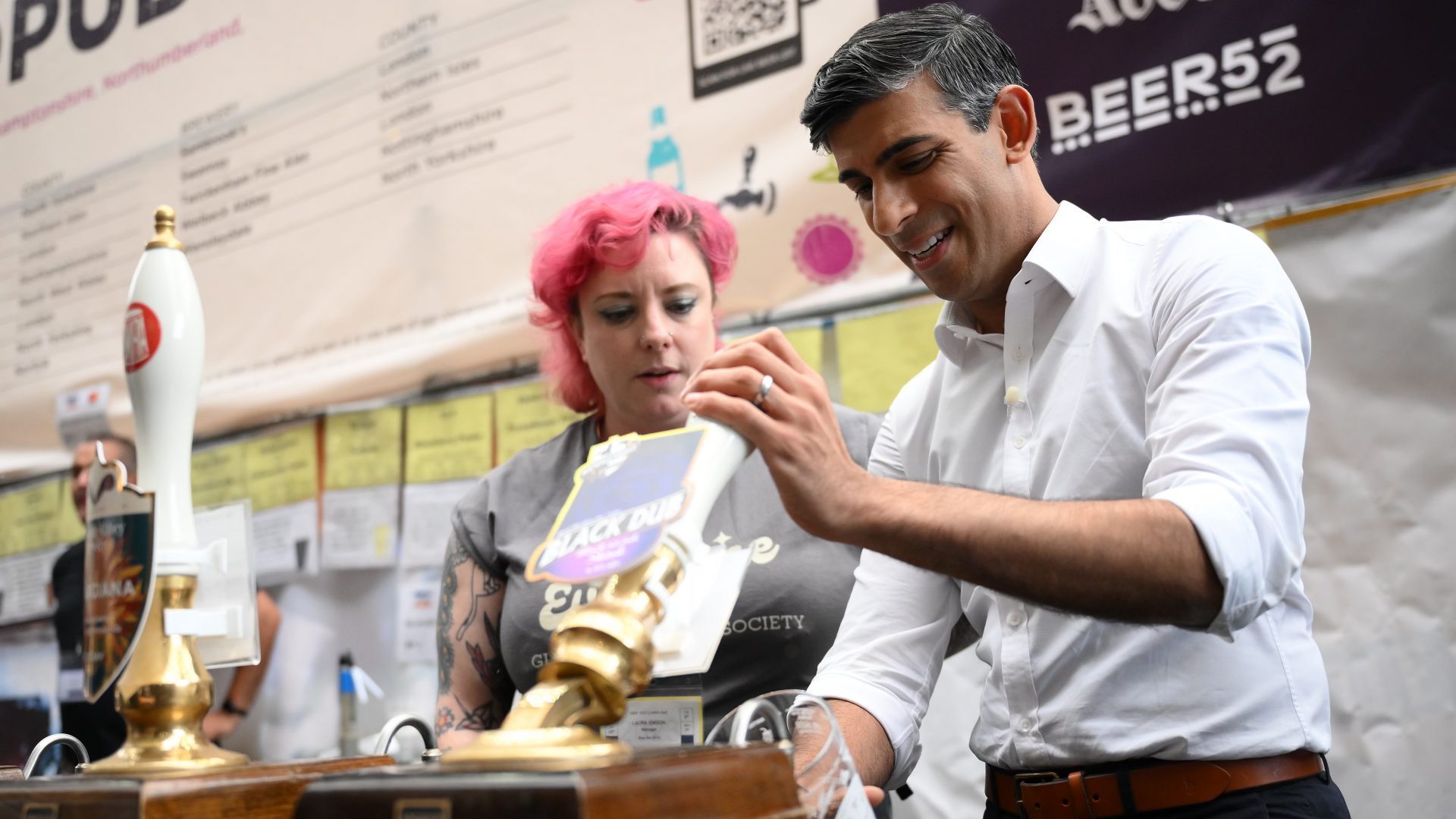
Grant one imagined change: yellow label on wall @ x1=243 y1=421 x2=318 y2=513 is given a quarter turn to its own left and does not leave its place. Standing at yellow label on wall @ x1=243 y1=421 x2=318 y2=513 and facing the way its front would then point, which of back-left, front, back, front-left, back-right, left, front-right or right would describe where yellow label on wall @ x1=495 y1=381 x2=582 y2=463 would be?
front-right

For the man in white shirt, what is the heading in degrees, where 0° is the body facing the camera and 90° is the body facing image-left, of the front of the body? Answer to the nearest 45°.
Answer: approximately 45°

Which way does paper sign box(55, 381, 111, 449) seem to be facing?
toward the camera

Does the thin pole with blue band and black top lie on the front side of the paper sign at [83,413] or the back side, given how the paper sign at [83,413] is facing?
on the front side

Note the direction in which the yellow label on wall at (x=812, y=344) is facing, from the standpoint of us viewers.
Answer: facing the viewer

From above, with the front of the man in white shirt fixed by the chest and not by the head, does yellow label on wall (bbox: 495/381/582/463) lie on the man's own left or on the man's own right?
on the man's own right

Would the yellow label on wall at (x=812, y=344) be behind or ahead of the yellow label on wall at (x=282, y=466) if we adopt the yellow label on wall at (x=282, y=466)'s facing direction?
ahead

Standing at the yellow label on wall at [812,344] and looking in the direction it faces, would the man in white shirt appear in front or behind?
in front

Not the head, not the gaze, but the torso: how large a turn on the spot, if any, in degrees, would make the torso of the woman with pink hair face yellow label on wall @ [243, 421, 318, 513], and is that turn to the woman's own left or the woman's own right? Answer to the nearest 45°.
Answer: approximately 135° to the woman's own right

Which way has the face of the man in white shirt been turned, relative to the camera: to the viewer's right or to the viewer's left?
to the viewer's left
